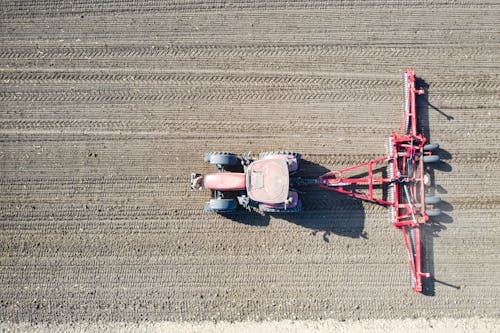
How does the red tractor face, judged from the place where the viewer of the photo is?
facing to the left of the viewer
